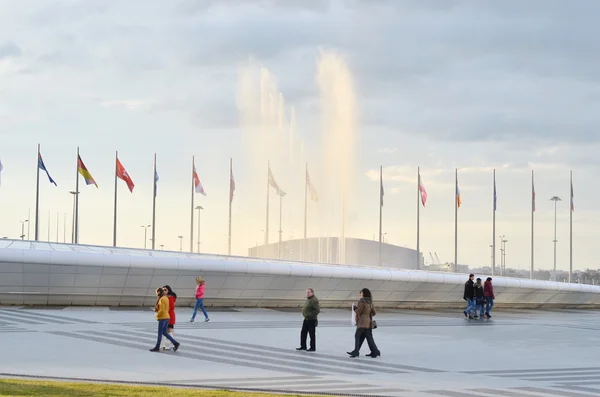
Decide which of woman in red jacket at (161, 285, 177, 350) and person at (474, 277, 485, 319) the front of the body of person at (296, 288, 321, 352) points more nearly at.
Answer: the woman in red jacket

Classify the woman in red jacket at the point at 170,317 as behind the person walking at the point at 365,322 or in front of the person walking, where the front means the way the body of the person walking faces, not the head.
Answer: in front

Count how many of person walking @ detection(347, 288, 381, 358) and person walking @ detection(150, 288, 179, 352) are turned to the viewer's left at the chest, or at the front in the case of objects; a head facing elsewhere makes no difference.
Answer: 2

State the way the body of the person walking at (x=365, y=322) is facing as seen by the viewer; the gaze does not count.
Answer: to the viewer's left

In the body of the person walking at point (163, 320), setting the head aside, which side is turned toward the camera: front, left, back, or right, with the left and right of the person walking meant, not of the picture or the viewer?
left

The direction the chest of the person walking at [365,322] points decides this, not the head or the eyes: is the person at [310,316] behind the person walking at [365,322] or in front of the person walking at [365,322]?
in front

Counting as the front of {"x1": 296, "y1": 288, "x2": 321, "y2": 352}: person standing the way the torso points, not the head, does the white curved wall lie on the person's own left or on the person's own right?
on the person's own right

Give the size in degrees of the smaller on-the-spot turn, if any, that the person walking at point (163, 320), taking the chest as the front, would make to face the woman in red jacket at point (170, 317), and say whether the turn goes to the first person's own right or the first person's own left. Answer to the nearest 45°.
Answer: approximately 90° to the first person's own right
